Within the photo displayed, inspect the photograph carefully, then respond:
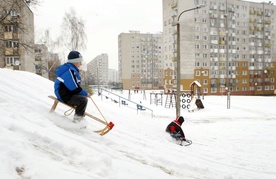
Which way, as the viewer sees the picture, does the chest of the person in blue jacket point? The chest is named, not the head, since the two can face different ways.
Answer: to the viewer's right

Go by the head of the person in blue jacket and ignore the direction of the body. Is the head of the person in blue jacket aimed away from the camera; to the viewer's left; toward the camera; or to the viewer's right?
to the viewer's right
